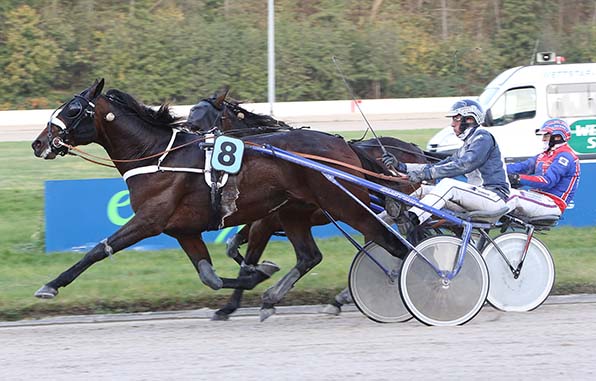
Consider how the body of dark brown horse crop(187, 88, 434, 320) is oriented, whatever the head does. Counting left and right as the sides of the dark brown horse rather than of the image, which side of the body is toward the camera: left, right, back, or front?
left

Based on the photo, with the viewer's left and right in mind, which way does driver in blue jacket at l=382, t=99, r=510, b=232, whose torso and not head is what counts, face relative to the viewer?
facing to the left of the viewer

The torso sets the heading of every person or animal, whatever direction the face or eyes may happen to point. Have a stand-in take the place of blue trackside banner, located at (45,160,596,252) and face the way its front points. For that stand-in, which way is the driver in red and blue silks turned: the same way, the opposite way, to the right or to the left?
to the right

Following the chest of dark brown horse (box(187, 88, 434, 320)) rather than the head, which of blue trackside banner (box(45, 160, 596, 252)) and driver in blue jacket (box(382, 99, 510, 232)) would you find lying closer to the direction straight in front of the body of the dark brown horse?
the blue trackside banner

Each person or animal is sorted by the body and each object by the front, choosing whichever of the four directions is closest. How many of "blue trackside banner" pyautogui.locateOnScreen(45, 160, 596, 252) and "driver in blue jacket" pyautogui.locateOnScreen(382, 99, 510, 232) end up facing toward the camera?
1

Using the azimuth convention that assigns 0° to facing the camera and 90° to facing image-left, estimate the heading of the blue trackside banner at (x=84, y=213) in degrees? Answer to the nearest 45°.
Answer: approximately 0°

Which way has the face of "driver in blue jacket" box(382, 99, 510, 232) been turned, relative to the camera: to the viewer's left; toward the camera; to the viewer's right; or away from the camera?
to the viewer's left

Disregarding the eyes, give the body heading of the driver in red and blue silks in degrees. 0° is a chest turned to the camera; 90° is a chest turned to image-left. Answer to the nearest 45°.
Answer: approximately 90°

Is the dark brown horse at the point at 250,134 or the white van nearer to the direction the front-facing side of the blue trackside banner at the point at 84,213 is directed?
the dark brown horse

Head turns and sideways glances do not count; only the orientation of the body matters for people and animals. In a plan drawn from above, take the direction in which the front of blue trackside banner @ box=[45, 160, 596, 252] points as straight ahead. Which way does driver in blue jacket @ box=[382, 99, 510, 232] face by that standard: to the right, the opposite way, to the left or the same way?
to the right

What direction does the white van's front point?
to the viewer's left

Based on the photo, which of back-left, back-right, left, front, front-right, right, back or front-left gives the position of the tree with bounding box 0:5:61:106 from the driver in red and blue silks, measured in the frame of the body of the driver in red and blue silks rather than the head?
front-right

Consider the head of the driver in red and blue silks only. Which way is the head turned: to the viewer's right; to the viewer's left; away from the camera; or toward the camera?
to the viewer's left

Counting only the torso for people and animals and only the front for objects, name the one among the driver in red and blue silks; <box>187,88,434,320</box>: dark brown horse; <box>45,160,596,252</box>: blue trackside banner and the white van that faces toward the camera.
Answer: the blue trackside banner

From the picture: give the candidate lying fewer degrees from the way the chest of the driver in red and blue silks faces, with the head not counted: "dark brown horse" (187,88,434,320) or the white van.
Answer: the dark brown horse
